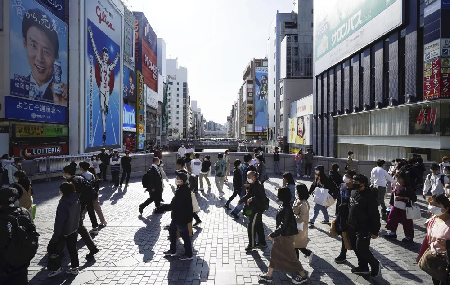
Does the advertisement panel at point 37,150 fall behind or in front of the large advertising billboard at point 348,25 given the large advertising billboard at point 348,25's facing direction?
in front

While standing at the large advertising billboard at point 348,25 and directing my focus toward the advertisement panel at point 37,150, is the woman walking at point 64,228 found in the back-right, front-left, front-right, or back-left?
front-left

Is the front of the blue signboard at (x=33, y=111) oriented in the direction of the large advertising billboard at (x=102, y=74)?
no

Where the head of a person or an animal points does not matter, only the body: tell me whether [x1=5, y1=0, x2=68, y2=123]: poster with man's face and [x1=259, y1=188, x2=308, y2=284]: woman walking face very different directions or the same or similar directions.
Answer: very different directions

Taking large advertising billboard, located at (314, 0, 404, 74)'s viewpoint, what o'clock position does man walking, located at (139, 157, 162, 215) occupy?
The man walking is roughly at 11 o'clock from the large advertising billboard.

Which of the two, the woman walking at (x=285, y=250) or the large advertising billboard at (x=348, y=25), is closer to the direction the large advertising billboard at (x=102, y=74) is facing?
the large advertising billboard

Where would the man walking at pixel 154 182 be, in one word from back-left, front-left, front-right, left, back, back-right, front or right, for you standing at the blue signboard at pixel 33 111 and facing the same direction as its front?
front-right

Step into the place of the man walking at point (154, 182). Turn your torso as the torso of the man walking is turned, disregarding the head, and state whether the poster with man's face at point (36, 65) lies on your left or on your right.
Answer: on your left

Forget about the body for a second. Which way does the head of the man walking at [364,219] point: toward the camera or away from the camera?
toward the camera

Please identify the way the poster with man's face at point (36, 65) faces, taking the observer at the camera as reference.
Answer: facing the viewer and to the right of the viewer

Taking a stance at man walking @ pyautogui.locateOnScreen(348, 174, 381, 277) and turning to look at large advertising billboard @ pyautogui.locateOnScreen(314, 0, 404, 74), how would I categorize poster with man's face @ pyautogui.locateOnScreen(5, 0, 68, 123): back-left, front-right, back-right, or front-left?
front-left
